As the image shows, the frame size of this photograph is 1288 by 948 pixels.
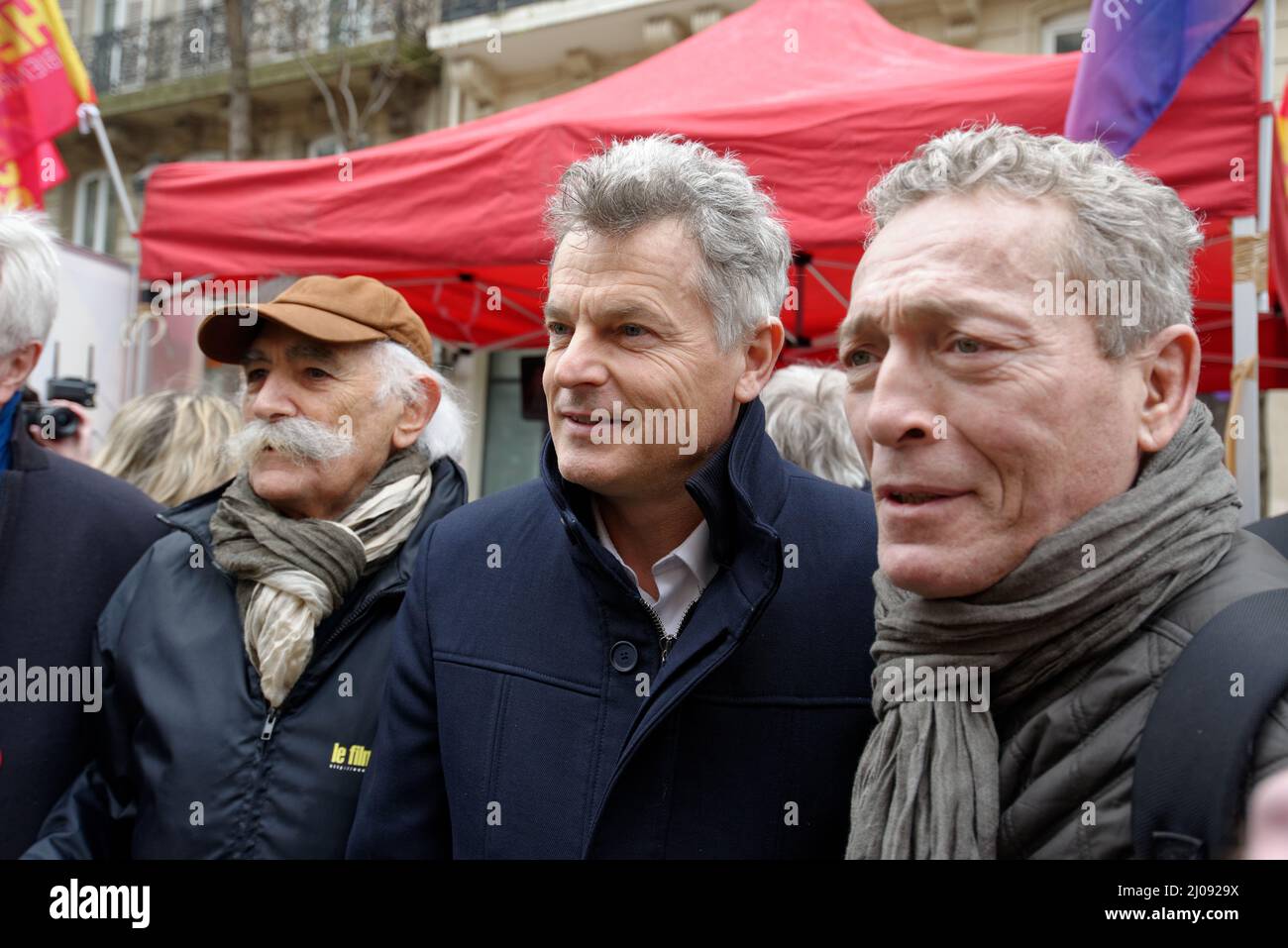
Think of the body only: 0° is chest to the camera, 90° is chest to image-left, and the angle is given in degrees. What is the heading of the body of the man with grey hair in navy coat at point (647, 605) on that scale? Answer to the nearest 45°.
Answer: approximately 45°

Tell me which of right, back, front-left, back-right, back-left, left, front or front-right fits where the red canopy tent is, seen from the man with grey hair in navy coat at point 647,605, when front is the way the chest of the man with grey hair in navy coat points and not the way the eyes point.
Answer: back-right

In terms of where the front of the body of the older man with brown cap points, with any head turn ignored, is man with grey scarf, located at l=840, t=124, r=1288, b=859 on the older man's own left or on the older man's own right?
on the older man's own left

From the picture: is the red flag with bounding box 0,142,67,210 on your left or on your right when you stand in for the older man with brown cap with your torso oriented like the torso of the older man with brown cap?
on your right

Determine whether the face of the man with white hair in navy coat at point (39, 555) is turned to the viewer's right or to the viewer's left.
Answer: to the viewer's left

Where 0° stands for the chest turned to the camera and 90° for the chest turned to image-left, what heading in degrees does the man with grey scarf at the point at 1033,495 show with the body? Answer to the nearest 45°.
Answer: approximately 45°
